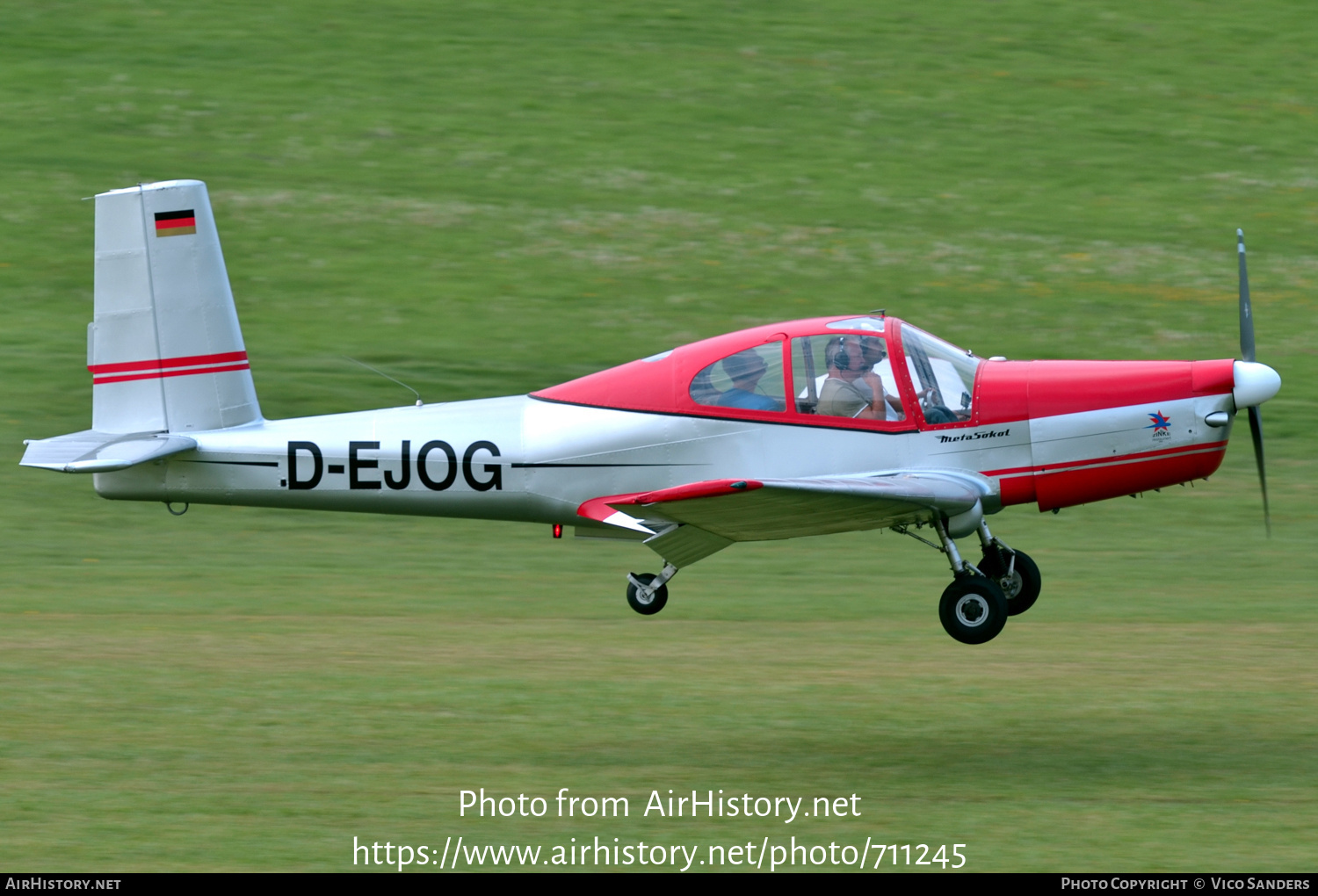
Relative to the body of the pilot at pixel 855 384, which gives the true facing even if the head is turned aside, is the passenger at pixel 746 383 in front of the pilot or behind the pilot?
behind

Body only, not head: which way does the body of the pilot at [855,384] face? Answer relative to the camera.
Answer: to the viewer's right

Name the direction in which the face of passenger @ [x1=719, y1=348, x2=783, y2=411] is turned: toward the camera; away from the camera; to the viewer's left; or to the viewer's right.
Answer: to the viewer's right

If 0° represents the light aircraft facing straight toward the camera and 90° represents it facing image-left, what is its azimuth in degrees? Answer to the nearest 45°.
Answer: approximately 270°

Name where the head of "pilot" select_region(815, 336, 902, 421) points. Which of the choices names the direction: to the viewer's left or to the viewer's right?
to the viewer's right
